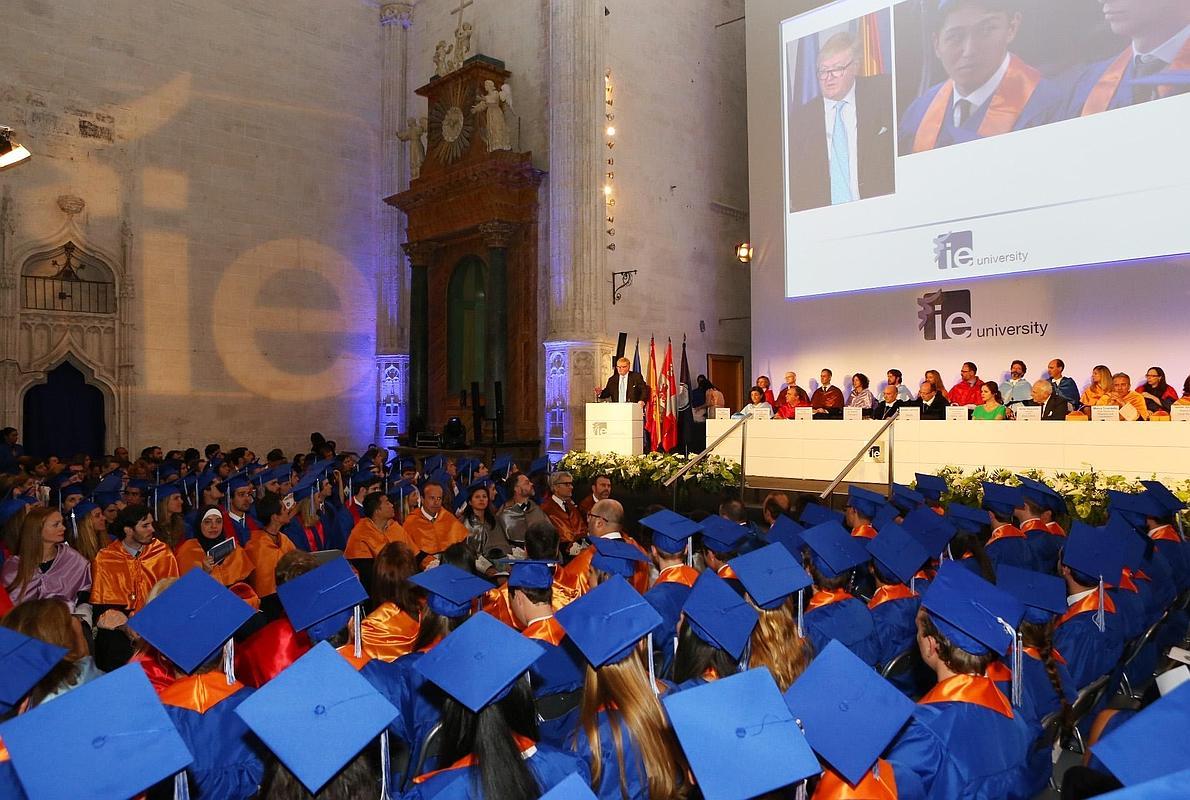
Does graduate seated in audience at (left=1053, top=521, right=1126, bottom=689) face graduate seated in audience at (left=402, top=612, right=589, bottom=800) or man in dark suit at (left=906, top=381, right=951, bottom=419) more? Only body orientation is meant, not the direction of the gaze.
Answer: the man in dark suit

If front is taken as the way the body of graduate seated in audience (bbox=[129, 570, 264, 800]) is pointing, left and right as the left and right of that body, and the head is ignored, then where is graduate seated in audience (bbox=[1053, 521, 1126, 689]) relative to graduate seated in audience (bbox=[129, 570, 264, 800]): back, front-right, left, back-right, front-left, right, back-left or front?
right

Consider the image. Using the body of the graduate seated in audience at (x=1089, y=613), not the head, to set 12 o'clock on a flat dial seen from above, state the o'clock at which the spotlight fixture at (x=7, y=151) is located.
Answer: The spotlight fixture is roughly at 10 o'clock from the graduate seated in audience.

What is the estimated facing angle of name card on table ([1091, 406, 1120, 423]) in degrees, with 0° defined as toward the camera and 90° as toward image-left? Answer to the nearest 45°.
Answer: approximately 0°

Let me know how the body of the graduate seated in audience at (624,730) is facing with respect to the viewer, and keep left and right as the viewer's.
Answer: facing away from the viewer

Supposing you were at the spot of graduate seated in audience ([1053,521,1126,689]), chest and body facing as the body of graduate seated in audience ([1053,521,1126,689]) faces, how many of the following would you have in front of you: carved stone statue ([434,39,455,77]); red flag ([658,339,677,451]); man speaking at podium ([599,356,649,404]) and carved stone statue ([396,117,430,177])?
4

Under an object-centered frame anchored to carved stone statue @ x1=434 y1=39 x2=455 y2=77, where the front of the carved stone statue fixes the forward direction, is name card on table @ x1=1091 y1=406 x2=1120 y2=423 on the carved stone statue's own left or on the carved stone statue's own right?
on the carved stone statue's own left

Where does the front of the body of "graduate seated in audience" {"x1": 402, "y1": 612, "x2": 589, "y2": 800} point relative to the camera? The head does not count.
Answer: away from the camera

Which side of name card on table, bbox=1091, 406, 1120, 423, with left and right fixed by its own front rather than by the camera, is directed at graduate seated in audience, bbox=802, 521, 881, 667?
front

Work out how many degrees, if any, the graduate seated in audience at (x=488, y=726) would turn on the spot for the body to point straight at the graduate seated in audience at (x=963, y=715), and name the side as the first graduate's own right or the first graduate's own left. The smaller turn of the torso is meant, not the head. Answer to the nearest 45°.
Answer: approximately 90° to the first graduate's own right

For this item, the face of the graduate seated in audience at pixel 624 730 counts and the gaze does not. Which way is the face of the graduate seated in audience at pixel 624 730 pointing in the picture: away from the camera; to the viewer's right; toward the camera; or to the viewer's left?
away from the camera

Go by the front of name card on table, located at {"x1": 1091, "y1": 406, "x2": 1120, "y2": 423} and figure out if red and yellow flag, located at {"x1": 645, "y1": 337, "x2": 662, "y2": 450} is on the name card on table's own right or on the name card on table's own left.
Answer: on the name card on table's own right

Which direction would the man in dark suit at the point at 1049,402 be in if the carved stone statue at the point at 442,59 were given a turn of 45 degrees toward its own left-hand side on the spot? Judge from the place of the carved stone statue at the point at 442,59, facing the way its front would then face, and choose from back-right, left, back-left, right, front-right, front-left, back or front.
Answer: front-left

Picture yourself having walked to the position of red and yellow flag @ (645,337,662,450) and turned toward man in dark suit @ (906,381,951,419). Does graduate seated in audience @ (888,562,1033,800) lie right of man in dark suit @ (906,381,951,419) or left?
right

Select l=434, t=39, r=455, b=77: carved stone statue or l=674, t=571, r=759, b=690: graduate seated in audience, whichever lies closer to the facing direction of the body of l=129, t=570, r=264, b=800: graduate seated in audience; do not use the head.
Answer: the carved stone statue

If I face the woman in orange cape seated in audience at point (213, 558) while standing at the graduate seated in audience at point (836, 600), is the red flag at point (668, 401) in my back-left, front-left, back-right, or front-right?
front-right

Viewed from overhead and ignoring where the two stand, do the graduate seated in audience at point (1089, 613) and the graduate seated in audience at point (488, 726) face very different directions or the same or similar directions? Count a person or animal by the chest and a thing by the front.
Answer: same or similar directions

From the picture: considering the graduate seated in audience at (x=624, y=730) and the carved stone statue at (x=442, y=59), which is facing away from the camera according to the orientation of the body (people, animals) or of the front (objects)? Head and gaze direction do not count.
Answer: the graduate seated in audience

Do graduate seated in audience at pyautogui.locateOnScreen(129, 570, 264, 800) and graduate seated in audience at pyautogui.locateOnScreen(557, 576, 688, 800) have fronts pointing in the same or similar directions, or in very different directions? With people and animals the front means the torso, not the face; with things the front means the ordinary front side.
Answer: same or similar directions

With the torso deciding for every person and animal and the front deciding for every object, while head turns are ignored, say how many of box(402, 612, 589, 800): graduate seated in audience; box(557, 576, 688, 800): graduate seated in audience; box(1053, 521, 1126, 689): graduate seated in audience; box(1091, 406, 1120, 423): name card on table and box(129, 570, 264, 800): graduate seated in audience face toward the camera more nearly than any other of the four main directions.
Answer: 1
